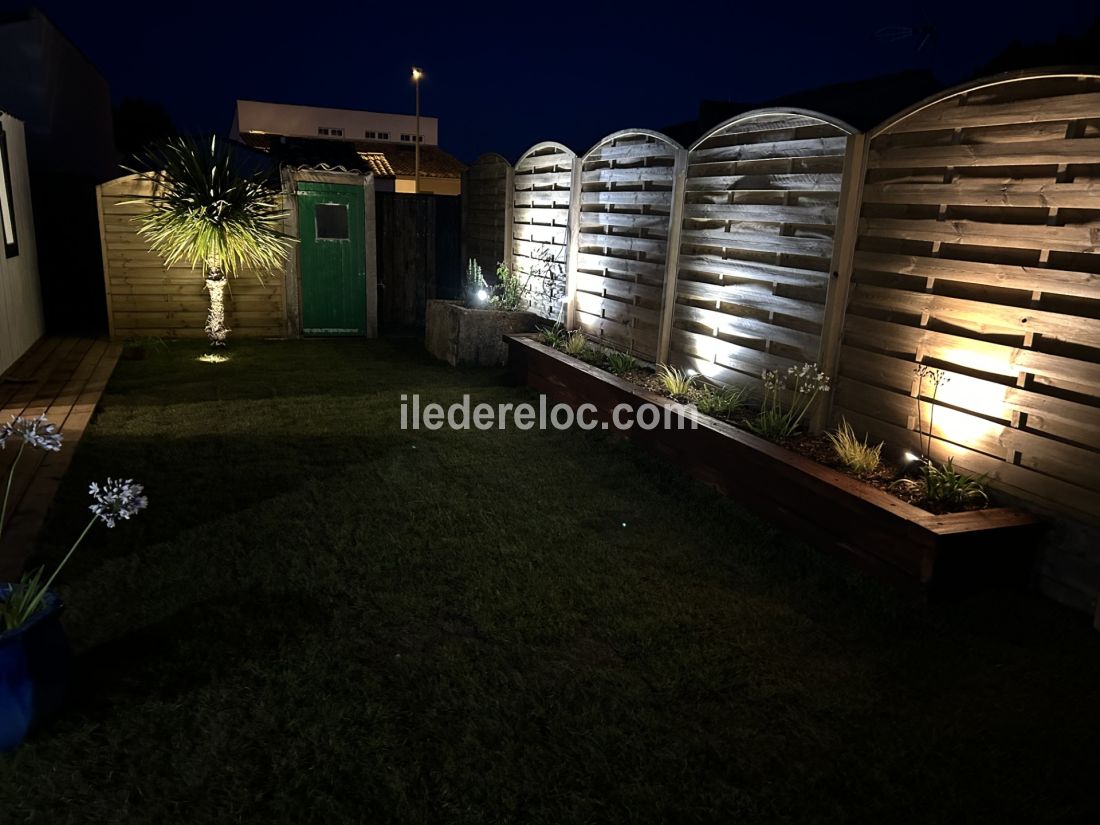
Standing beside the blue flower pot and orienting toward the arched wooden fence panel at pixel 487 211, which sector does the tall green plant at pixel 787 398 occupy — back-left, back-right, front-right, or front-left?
front-right

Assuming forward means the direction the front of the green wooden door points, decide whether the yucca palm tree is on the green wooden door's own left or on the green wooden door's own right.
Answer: on the green wooden door's own right

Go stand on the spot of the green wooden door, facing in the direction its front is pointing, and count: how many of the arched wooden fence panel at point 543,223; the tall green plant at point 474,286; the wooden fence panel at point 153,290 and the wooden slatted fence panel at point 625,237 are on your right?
1

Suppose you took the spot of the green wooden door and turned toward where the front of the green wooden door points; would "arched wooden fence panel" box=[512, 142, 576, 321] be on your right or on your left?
on your left

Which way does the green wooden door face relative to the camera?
toward the camera

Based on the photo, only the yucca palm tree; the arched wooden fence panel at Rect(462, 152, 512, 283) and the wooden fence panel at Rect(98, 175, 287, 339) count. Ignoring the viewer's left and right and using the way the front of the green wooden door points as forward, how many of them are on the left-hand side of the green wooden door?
1

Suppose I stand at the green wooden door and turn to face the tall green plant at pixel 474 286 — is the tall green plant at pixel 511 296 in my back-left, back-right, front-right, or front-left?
front-right

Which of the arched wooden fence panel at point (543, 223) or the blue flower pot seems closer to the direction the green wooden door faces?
the blue flower pot

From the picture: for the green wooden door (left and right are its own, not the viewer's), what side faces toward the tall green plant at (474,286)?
left

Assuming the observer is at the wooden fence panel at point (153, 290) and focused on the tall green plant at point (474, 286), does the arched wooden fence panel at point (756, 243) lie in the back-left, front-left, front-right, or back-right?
front-right

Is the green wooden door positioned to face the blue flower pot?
yes

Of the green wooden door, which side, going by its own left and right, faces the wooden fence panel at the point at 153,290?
right

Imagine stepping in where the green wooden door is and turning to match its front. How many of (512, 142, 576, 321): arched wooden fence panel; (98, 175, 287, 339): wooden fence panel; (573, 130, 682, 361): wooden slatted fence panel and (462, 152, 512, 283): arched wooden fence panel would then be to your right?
1
